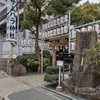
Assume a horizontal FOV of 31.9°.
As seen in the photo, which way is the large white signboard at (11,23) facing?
toward the camera

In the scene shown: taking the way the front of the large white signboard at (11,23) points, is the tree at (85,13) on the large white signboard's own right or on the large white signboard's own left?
on the large white signboard's own left

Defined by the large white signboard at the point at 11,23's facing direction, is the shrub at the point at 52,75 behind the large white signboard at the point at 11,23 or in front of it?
in front

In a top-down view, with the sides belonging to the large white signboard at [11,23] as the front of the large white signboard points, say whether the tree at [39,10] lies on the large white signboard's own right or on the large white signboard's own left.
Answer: on the large white signboard's own left

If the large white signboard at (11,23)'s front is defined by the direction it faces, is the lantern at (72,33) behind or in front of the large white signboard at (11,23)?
in front
